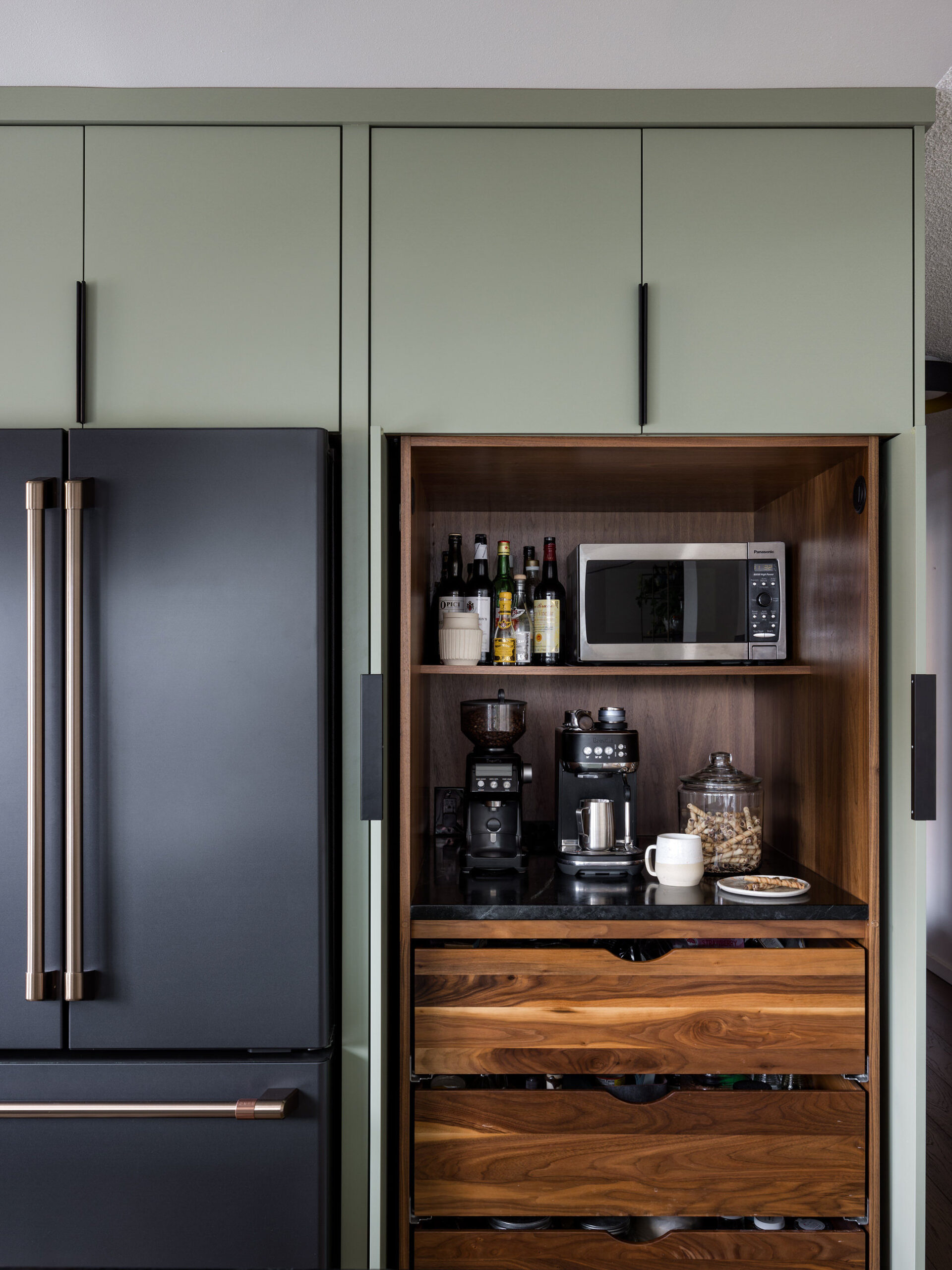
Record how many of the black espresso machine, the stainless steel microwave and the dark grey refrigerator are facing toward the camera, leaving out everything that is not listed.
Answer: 3

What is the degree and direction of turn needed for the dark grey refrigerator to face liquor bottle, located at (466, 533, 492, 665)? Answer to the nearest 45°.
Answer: approximately 135° to its left

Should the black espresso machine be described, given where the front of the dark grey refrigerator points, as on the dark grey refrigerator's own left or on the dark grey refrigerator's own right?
on the dark grey refrigerator's own left

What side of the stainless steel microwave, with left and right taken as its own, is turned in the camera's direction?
front

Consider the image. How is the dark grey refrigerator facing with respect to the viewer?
toward the camera
